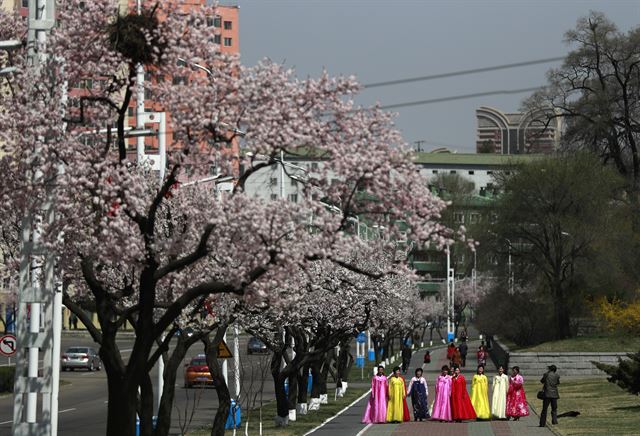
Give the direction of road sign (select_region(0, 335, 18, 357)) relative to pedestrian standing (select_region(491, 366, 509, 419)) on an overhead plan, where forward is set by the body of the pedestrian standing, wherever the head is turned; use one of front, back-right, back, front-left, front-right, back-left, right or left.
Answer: right

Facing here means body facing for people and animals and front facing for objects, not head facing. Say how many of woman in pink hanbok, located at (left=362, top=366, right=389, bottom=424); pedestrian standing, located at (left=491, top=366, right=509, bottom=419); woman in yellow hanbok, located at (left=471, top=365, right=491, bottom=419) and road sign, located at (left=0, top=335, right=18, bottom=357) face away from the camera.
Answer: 0

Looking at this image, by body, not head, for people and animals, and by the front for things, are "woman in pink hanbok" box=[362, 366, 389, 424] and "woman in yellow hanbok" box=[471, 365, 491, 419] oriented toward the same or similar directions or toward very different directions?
same or similar directions

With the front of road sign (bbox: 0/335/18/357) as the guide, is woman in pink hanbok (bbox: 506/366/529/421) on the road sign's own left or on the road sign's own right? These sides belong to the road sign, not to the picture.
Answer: on the road sign's own left

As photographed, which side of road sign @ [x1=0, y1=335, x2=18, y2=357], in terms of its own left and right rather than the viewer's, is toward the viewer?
front

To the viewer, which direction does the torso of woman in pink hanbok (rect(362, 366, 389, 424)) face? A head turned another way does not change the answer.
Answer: toward the camera

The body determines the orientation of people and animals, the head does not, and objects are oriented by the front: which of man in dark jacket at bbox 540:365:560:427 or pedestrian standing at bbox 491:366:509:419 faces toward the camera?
the pedestrian standing
